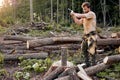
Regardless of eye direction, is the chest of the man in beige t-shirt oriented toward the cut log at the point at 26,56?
no

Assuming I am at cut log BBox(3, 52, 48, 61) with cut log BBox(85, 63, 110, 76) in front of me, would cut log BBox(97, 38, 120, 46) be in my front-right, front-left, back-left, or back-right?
front-left

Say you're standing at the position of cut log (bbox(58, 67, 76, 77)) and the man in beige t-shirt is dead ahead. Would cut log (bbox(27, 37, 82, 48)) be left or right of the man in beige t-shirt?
left

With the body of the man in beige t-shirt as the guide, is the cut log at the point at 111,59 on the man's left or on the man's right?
on the man's left

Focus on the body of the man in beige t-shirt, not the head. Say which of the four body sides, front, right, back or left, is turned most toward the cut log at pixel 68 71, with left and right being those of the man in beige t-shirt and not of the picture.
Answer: front

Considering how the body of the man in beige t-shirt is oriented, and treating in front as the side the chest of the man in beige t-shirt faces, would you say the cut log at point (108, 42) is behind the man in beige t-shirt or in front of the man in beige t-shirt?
behind

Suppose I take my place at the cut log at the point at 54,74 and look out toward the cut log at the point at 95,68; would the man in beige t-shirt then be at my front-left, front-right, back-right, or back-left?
front-left

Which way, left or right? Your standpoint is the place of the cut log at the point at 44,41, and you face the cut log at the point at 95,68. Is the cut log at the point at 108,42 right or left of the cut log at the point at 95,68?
left

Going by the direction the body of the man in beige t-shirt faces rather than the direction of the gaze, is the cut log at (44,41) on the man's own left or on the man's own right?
on the man's own right

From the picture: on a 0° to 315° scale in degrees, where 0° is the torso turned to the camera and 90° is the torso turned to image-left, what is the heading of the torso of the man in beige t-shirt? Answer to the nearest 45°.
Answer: approximately 45°

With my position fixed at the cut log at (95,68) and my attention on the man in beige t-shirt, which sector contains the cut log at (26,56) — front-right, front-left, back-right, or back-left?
front-left

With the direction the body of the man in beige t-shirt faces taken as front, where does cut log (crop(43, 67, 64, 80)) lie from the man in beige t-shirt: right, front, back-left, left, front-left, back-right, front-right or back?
front
